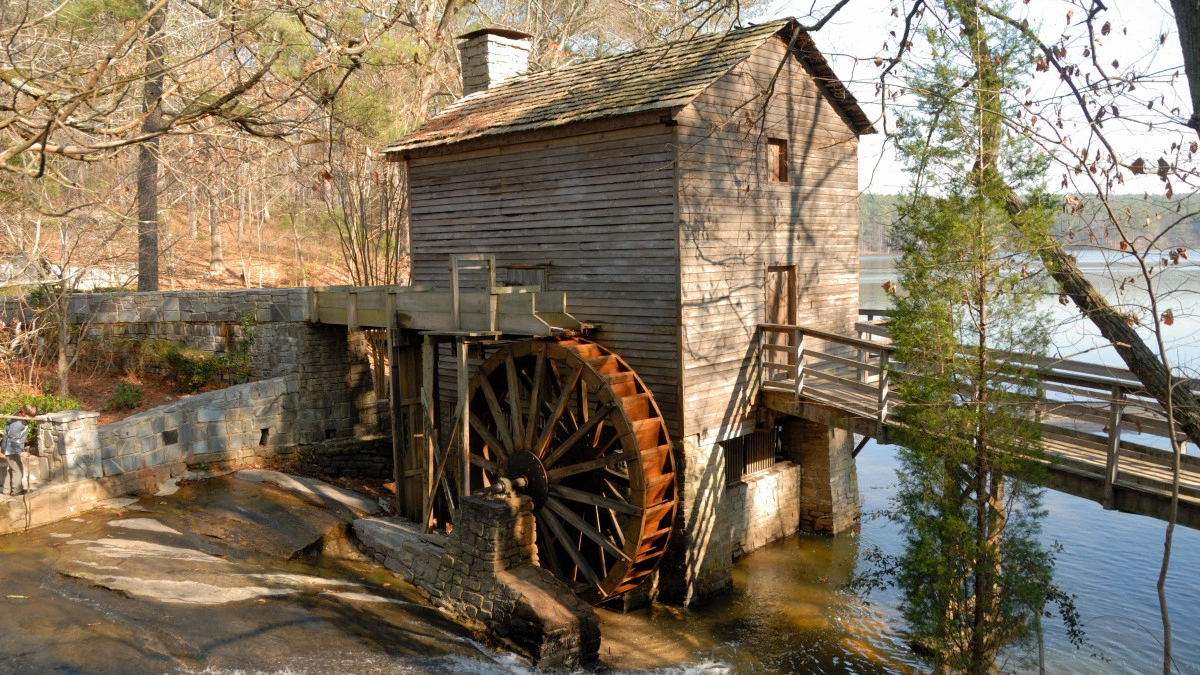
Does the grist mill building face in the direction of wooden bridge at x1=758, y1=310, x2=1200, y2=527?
yes

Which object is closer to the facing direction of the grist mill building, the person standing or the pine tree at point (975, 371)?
the pine tree

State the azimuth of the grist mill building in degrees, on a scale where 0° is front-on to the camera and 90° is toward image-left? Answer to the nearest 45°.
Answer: approximately 315°

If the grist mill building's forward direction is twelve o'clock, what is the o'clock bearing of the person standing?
The person standing is roughly at 4 o'clock from the grist mill building.

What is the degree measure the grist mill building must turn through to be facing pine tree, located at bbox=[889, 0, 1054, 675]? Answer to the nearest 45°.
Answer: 0° — it already faces it

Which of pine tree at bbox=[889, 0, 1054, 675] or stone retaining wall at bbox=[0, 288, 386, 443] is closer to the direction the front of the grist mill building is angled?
the pine tree

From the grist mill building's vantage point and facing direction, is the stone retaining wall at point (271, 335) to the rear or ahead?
to the rear
